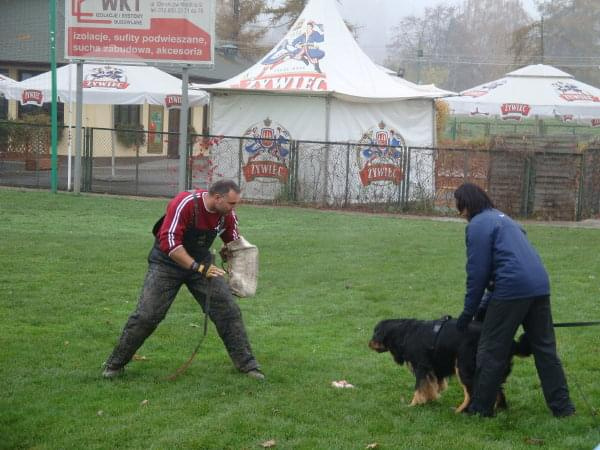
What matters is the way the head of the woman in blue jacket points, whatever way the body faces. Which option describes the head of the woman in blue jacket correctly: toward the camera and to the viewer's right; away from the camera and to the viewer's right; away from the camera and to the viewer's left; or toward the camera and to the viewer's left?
away from the camera and to the viewer's left

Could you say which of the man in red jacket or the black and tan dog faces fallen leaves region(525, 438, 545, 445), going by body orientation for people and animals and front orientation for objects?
the man in red jacket

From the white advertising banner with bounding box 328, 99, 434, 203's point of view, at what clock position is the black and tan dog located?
The black and tan dog is roughly at 12 o'clock from the white advertising banner.

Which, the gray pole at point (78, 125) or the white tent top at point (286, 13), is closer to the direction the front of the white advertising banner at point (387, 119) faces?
the gray pole

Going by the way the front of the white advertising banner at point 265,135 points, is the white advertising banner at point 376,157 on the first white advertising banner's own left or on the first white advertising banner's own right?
on the first white advertising banner's own left

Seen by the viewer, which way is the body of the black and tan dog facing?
to the viewer's left

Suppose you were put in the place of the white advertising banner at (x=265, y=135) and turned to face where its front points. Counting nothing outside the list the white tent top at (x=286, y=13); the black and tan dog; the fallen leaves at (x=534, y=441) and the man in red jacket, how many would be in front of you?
3

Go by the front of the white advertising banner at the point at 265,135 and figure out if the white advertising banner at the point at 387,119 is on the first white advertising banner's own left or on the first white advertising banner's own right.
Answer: on the first white advertising banner's own left

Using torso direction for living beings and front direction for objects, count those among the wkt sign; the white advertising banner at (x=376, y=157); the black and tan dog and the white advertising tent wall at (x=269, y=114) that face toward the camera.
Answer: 3

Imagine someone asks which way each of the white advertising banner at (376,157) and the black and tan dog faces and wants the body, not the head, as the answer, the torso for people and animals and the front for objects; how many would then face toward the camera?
1

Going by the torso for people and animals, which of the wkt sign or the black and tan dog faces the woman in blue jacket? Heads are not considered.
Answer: the wkt sign

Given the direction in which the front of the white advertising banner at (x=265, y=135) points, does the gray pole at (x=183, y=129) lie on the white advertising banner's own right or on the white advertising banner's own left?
on the white advertising banner's own right
